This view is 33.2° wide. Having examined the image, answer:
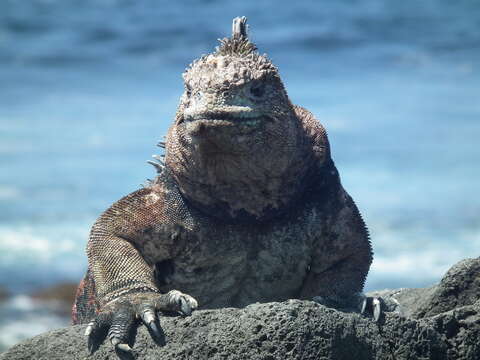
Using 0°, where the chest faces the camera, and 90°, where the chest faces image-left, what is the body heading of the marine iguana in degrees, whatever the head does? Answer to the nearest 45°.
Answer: approximately 0°

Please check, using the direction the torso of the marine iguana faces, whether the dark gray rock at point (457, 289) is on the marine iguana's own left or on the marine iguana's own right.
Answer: on the marine iguana's own left
